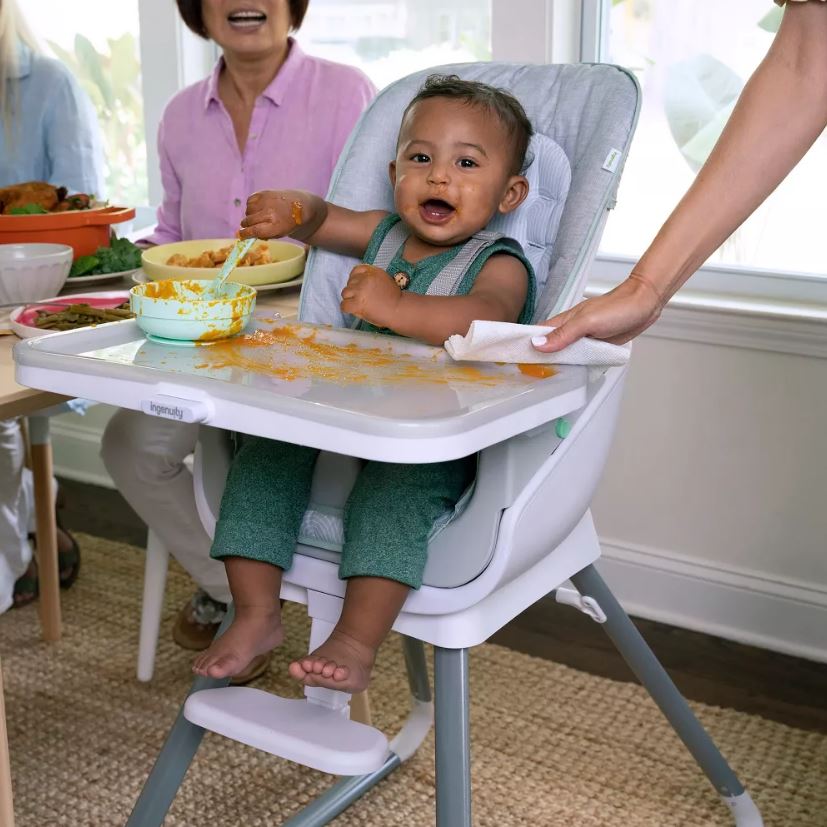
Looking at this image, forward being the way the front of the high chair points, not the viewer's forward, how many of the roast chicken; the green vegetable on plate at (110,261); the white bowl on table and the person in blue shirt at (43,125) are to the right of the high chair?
4

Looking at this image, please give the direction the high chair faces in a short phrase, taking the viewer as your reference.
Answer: facing the viewer and to the left of the viewer

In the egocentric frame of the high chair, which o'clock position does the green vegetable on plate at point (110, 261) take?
The green vegetable on plate is roughly at 3 o'clock from the high chair.

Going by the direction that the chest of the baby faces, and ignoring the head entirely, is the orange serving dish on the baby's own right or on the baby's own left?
on the baby's own right

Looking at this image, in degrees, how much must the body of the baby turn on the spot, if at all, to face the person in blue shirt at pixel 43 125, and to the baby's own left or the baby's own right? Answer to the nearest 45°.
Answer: approximately 90° to the baby's own right

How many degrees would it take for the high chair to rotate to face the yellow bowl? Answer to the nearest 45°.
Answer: approximately 90° to its right

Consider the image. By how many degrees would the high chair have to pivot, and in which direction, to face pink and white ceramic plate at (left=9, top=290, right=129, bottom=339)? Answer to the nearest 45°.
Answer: approximately 90° to its right

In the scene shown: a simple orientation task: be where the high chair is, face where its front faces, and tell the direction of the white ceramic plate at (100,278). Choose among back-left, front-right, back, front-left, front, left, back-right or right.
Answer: right
